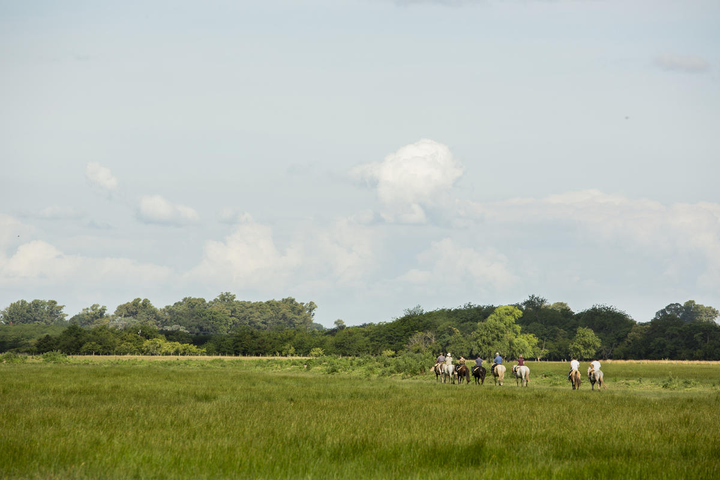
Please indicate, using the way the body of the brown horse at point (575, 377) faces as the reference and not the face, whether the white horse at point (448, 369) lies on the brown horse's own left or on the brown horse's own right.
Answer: on the brown horse's own left

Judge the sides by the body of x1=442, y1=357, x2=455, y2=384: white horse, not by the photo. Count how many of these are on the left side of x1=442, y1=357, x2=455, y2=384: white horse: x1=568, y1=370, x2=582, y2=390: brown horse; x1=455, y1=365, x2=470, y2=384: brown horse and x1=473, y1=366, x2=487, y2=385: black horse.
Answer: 0

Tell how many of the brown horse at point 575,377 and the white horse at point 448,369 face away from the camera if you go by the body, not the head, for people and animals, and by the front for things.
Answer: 2

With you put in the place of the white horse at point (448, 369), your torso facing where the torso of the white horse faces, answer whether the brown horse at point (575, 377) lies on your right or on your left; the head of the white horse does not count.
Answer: on your right

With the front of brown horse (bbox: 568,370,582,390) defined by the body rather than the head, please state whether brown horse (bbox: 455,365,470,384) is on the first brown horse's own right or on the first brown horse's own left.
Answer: on the first brown horse's own left

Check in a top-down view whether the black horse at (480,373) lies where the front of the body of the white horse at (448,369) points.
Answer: no

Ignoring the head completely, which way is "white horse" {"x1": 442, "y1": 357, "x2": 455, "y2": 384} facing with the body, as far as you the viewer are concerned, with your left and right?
facing away from the viewer

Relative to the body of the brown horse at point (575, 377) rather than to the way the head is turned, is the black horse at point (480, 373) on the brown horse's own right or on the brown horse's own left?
on the brown horse's own left

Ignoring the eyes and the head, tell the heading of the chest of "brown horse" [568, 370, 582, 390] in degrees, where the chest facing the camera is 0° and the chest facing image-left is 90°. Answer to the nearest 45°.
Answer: approximately 180°

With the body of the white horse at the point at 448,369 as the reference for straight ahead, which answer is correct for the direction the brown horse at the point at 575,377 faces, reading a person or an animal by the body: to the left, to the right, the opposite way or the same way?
the same way
